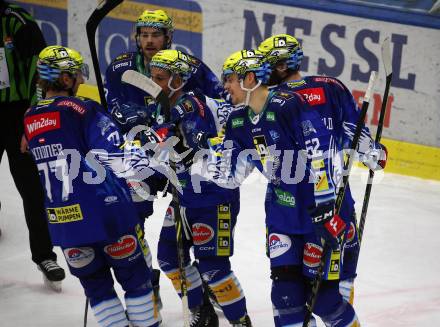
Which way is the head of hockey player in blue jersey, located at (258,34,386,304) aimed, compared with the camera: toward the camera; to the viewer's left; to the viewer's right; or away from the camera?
to the viewer's left

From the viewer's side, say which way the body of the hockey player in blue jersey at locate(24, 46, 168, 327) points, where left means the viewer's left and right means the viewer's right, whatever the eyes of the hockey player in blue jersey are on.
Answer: facing away from the viewer and to the right of the viewer

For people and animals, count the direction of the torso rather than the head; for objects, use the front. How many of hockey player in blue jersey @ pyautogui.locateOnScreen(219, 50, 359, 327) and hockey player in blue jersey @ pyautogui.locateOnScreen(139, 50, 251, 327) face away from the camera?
0

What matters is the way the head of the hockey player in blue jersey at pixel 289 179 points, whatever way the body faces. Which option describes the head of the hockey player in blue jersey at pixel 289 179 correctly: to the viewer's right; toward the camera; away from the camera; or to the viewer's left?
to the viewer's left

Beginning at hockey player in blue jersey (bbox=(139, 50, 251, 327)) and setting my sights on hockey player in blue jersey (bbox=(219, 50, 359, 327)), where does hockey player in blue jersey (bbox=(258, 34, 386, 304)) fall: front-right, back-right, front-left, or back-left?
front-left

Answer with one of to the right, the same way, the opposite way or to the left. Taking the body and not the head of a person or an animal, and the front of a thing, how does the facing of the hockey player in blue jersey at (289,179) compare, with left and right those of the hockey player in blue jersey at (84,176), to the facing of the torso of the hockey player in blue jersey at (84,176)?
the opposite way

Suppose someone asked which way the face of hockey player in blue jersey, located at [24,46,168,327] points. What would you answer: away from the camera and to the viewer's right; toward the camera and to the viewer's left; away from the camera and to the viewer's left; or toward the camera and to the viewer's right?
away from the camera and to the viewer's right

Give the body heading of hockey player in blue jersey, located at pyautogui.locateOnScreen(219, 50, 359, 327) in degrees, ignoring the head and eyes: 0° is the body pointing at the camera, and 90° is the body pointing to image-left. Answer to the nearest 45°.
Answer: approximately 45°
